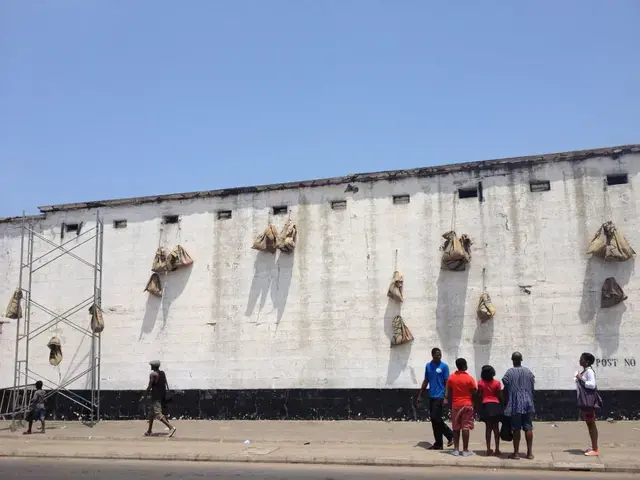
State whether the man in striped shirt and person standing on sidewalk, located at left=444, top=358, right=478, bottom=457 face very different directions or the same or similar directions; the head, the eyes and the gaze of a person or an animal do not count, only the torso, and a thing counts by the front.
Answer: same or similar directions

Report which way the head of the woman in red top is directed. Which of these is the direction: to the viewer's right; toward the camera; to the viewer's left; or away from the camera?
away from the camera

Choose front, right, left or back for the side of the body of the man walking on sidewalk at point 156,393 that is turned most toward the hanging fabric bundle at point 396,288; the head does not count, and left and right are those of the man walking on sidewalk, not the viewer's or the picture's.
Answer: back

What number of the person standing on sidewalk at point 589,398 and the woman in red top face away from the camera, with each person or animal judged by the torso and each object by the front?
1

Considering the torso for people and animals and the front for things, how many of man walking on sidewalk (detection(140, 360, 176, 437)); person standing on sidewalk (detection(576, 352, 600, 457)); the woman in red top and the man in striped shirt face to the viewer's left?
2

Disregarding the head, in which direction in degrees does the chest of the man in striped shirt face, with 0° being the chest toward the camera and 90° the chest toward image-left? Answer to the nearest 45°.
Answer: approximately 180°

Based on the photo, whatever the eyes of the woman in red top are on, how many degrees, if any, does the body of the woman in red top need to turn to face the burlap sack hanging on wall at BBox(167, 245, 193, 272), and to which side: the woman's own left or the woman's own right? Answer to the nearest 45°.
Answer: approximately 45° to the woman's own left

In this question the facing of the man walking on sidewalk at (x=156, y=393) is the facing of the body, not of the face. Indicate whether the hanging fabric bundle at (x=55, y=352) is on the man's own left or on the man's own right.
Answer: on the man's own right

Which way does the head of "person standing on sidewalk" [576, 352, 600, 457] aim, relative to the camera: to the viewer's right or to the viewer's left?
to the viewer's left

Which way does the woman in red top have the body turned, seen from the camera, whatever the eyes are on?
away from the camera

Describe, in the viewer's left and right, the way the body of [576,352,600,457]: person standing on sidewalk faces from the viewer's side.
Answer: facing to the left of the viewer

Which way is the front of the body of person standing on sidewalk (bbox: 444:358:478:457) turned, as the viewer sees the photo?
away from the camera
